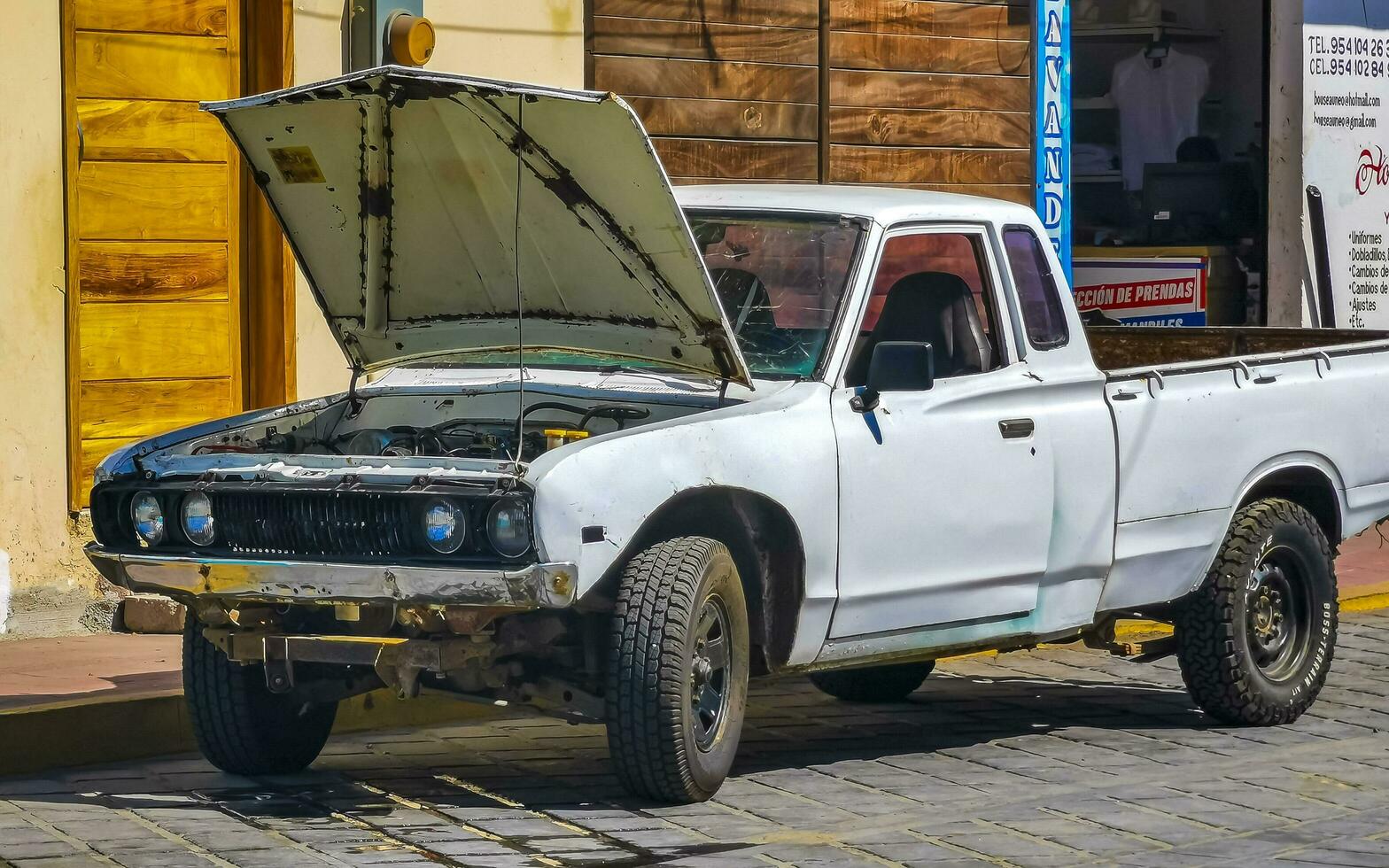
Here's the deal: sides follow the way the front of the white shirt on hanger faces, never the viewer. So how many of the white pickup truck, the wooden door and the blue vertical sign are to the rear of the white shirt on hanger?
0

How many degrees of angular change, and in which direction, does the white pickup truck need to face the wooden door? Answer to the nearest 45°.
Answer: approximately 90° to its right

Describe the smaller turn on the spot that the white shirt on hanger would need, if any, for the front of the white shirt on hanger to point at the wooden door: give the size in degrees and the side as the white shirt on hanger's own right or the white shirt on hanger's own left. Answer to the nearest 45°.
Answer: approximately 45° to the white shirt on hanger's own right

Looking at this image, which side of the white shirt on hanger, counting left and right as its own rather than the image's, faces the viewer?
front

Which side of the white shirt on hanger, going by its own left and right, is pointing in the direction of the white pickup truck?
front

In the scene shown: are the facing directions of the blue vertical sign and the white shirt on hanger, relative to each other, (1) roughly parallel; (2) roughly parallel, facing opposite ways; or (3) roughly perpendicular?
roughly parallel

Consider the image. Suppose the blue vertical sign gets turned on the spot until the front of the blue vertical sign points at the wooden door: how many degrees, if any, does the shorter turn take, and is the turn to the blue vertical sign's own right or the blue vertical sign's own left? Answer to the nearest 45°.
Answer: approximately 45° to the blue vertical sign's own right

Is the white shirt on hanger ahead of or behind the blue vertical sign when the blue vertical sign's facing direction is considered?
behind

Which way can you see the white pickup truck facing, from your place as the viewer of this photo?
facing the viewer and to the left of the viewer

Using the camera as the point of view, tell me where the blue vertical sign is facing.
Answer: facing the viewer

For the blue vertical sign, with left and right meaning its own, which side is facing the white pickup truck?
front

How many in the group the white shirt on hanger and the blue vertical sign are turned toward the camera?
2

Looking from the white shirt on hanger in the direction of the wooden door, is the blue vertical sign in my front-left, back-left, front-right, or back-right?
front-left
